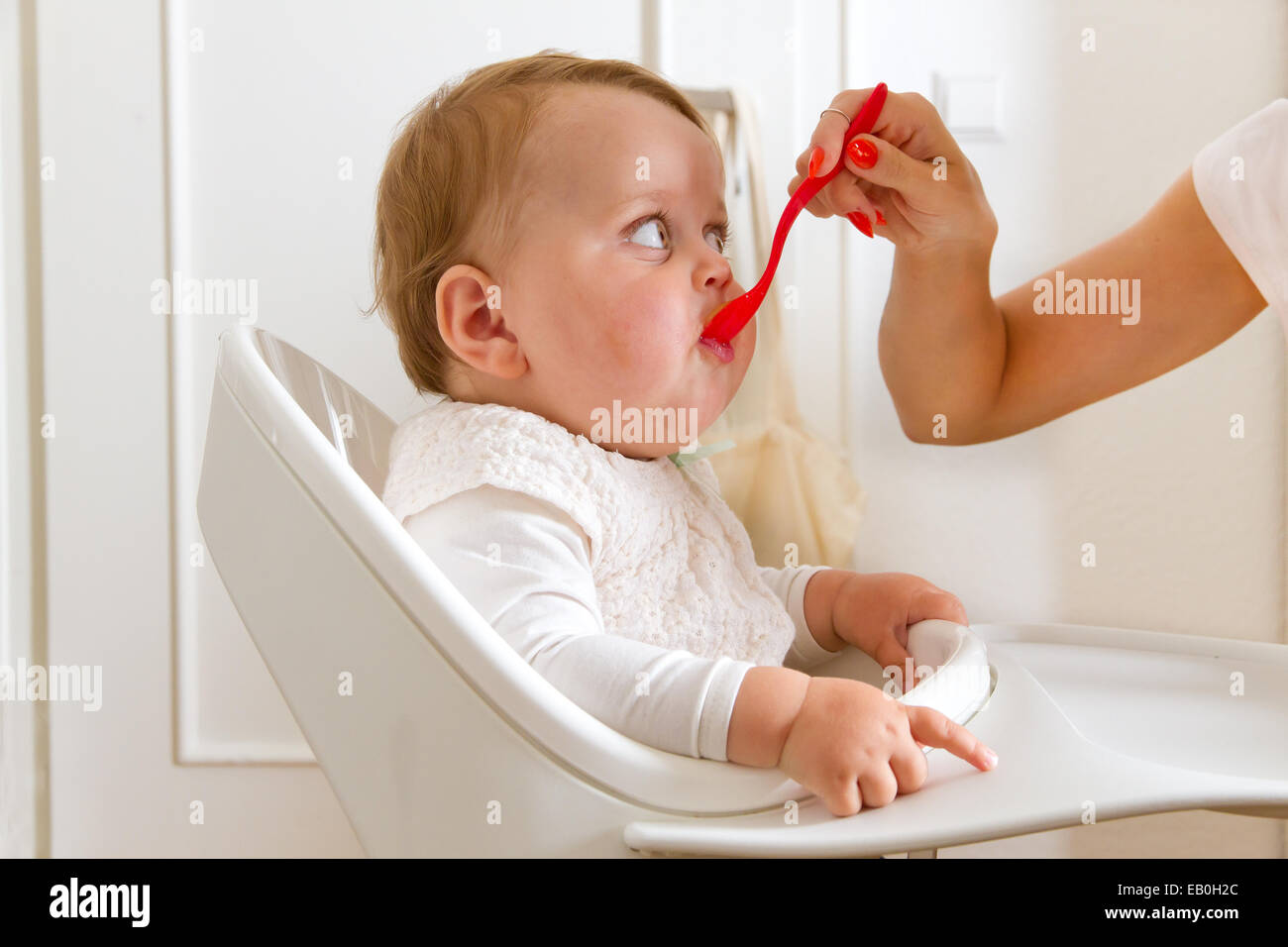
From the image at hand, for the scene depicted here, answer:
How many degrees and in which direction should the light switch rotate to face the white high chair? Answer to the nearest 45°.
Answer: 0° — it already faces it

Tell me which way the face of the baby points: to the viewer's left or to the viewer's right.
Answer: to the viewer's right

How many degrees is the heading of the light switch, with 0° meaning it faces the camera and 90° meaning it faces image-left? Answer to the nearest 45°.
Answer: approximately 0°
